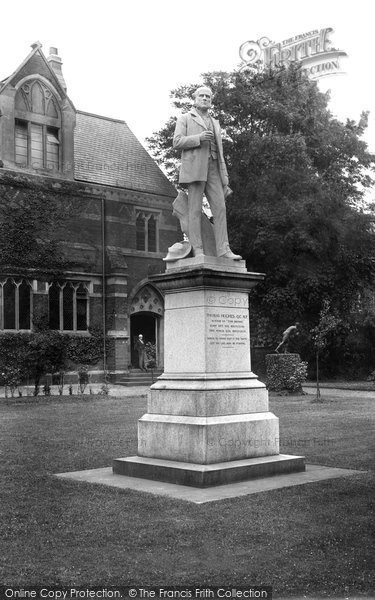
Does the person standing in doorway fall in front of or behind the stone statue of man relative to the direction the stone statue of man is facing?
behind

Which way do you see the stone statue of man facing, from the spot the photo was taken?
facing the viewer and to the right of the viewer

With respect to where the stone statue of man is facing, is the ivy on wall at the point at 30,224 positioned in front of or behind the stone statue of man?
behind

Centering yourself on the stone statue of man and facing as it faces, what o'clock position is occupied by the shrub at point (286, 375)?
The shrub is roughly at 8 o'clock from the stone statue of man.

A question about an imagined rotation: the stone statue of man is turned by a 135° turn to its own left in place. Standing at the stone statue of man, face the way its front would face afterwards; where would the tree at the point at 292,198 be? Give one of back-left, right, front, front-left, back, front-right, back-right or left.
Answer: front

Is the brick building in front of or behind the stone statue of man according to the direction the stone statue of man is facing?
behind
